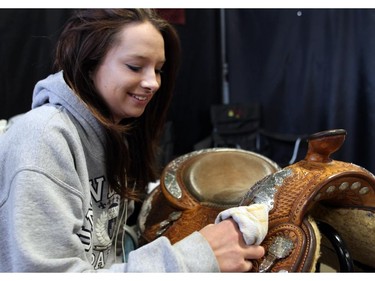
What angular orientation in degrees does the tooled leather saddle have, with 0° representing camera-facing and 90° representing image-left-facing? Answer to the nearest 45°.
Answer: approximately 315°

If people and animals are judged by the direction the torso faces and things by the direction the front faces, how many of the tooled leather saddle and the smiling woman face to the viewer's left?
0
